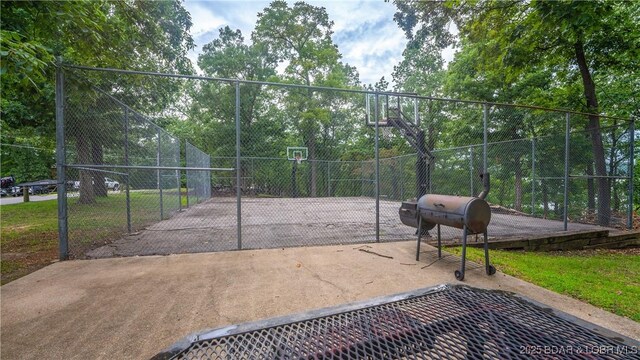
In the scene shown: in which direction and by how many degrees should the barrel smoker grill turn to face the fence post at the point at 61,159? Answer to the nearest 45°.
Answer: approximately 45° to its right

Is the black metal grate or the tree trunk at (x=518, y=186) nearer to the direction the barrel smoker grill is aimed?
the black metal grate

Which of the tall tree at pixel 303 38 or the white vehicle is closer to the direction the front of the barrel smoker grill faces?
the white vehicle

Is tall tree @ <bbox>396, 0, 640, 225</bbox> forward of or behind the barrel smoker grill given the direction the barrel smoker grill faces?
behind

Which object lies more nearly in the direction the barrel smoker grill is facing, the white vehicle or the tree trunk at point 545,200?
the white vehicle

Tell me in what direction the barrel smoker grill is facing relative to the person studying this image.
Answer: facing the viewer and to the left of the viewer

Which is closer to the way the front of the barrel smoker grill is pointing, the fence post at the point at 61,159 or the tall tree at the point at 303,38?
the fence post

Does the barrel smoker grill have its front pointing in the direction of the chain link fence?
no

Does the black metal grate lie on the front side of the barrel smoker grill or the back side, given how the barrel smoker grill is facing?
on the front side

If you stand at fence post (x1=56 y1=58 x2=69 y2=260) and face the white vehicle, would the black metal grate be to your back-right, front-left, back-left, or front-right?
back-right

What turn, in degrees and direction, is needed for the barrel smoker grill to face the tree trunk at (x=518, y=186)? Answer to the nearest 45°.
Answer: approximately 135° to its right

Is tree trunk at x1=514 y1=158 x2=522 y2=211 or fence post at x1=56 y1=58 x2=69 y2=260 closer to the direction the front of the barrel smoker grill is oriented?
the fence post

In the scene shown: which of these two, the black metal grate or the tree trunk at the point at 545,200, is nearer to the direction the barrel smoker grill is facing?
the black metal grate

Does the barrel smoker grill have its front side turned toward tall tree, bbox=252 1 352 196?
no
